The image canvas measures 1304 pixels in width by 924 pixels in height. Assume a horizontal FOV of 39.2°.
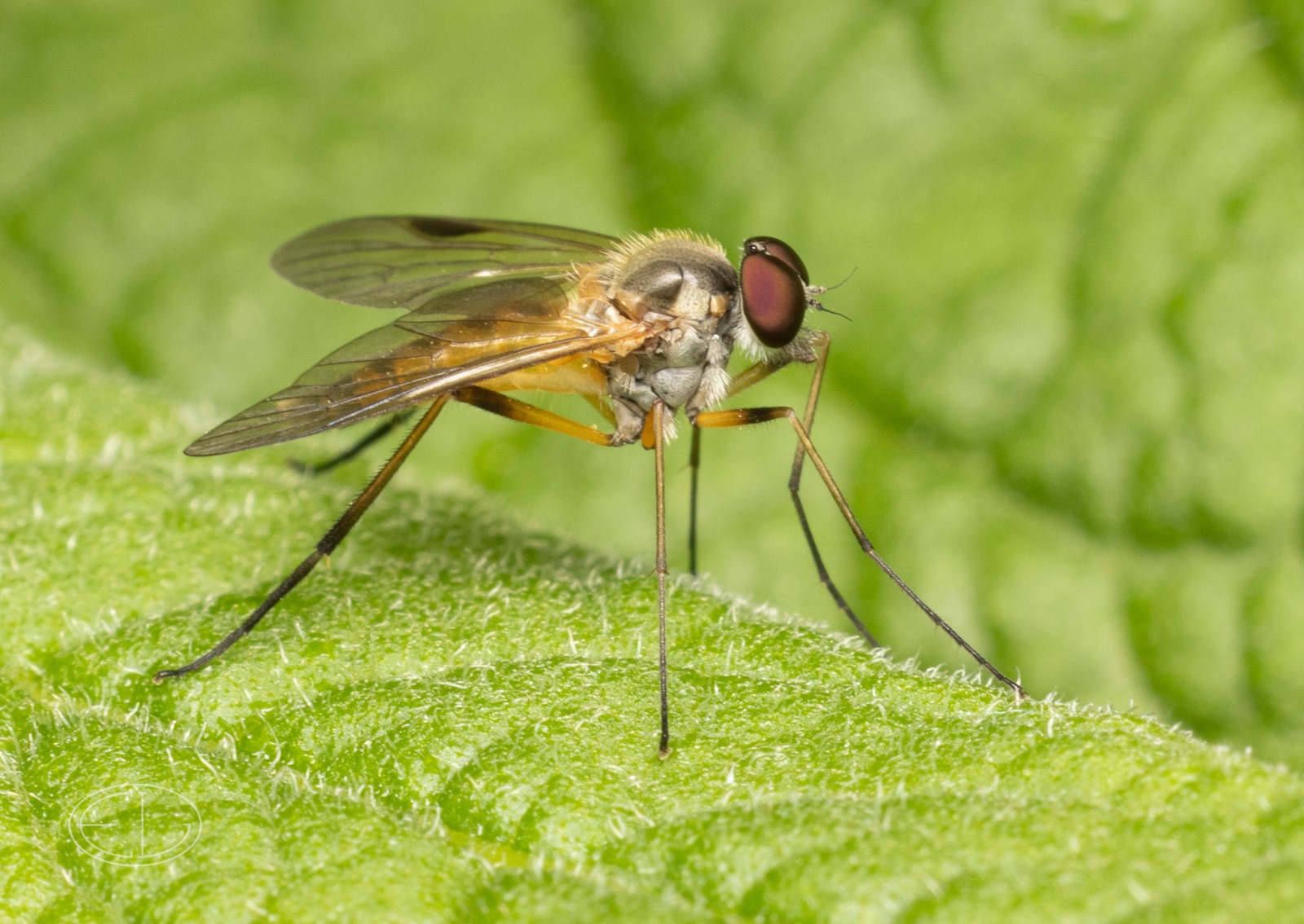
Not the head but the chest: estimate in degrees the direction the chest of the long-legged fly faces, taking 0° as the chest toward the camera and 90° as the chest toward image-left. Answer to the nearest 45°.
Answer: approximately 270°
